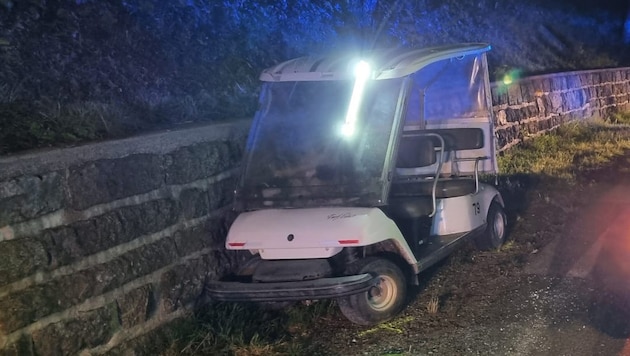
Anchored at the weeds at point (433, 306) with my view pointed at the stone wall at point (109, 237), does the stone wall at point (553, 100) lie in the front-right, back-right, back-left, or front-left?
back-right

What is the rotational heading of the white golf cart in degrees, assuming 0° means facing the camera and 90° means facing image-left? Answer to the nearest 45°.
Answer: approximately 45°

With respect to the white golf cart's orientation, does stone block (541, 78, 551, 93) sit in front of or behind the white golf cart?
behind
